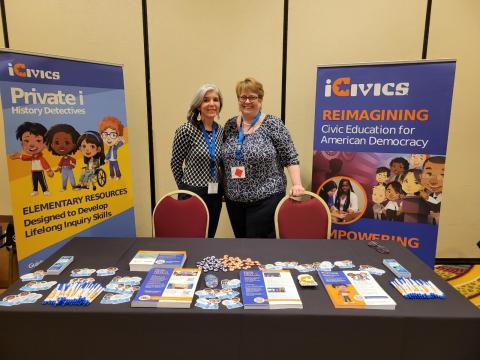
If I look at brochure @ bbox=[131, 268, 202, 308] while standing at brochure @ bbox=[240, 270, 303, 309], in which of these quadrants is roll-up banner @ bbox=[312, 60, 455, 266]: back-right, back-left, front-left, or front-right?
back-right

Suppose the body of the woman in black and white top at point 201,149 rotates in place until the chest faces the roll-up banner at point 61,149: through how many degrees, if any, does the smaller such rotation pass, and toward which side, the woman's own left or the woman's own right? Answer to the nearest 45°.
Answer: approximately 135° to the woman's own right

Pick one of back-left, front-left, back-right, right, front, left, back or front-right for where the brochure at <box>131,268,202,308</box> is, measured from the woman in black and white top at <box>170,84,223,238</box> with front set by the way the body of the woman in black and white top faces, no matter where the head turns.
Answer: front-right

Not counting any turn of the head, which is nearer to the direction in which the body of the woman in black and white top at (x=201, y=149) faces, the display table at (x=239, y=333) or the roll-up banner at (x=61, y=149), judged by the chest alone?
the display table

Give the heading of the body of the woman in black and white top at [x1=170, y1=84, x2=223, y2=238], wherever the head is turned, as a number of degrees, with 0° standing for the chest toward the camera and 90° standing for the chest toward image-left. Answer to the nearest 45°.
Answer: approximately 315°

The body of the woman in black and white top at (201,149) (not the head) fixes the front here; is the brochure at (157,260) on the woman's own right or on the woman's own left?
on the woman's own right

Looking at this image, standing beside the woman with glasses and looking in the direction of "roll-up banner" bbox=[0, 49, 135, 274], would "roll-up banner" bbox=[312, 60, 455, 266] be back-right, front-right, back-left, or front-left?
back-right
